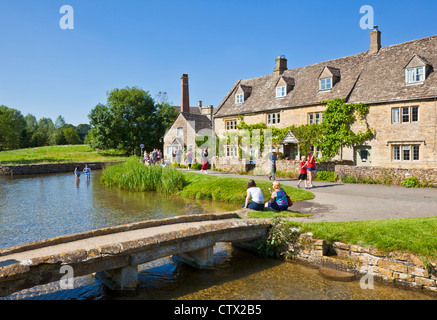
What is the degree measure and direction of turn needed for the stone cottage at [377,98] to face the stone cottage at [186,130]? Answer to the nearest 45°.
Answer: approximately 90° to its right

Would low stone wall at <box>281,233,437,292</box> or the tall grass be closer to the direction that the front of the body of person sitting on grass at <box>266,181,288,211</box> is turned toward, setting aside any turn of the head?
the tall grass

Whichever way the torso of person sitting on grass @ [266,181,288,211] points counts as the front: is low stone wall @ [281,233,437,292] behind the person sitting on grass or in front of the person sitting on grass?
behind

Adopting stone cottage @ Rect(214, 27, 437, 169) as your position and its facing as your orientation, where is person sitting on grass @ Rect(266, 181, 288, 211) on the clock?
The person sitting on grass is roughly at 11 o'clock from the stone cottage.

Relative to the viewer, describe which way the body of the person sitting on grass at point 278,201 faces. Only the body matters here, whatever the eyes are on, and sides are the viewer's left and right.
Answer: facing away from the viewer and to the left of the viewer

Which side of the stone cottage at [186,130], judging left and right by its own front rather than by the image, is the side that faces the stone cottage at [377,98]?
left

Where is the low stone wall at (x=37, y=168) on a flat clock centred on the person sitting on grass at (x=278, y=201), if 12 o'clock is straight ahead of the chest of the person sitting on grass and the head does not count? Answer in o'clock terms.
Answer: The low stone wall is roughly at 12 o'clock from the person sitting on grass.

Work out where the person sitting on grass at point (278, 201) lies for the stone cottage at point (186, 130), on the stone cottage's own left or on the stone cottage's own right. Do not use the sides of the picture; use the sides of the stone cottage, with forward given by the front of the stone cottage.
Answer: on the stone cottage's own left

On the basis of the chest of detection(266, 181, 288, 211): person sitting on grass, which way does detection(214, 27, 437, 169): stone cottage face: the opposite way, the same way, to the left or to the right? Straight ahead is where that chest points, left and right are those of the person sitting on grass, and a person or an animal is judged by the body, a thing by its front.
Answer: to the left

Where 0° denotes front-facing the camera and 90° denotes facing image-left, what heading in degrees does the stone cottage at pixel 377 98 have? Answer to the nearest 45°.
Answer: approximately 45°
